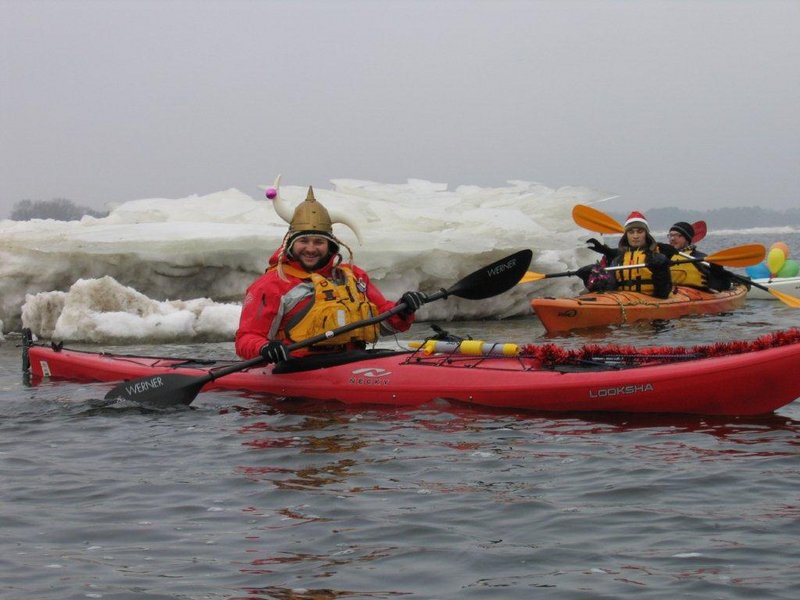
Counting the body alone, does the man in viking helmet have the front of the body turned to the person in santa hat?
no

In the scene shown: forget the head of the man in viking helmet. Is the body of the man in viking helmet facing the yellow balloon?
no

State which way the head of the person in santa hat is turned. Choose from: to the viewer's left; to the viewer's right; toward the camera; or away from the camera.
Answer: toward the camera

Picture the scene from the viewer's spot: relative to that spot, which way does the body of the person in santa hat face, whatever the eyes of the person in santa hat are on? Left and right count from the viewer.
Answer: facing the viewer and to the left of the viewer

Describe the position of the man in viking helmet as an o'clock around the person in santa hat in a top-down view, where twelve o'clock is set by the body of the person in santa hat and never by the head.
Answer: The man in viking helmet is roughly at 11 o'clock from the person in santa hat.

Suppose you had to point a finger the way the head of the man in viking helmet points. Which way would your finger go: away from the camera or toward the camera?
toward the camera

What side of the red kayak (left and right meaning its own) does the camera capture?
right

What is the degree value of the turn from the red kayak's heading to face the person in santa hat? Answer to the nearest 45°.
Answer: approximately 90° to its left

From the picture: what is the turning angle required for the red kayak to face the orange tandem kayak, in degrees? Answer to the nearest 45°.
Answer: approximately 90° to its left

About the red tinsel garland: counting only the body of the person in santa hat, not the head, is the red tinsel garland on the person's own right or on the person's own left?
on the person's own left

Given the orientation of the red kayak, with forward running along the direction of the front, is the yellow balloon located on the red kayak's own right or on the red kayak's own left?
on the red kayak's own left

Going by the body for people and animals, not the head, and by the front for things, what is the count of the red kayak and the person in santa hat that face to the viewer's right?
1

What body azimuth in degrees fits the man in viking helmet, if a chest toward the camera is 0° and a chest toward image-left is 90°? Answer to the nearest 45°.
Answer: approximately 315°
